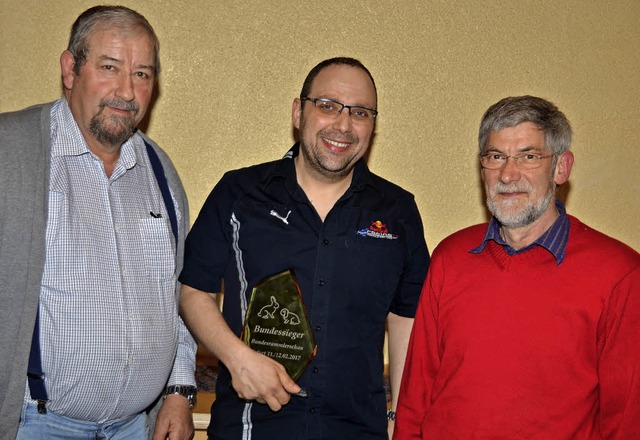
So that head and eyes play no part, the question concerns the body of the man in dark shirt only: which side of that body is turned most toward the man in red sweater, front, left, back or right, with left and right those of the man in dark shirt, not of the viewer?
left

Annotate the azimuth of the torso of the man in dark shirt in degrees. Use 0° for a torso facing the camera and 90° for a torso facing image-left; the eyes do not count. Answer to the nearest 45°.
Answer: approximately 0°
